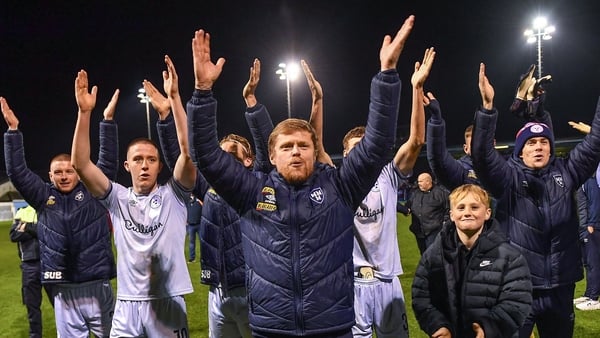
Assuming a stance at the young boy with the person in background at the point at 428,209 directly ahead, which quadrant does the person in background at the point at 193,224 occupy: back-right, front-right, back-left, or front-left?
front-left

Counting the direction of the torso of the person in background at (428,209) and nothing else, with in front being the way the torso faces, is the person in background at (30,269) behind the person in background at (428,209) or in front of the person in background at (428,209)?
in front

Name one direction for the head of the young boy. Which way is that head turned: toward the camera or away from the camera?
toward the camera

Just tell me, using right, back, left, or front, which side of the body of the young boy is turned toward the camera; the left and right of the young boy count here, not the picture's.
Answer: front

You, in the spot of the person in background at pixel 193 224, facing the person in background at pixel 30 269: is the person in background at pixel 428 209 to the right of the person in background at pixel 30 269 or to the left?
left

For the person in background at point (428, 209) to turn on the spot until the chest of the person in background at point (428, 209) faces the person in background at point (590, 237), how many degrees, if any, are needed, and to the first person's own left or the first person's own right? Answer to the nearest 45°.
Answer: approximately 135° to the first person's own left

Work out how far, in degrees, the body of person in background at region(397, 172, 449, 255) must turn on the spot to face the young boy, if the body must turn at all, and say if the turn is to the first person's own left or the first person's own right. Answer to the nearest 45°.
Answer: approximately 45° to the first person's own left

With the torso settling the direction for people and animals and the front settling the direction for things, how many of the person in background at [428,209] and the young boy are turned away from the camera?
0

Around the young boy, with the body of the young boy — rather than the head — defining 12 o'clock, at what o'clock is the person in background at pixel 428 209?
The person in background is roughly at 6 o'clock from the young boy.

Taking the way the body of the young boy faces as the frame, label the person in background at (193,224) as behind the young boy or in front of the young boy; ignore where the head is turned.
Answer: behind
